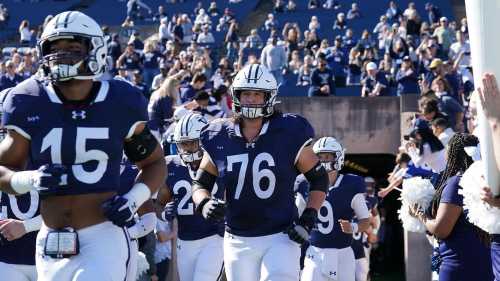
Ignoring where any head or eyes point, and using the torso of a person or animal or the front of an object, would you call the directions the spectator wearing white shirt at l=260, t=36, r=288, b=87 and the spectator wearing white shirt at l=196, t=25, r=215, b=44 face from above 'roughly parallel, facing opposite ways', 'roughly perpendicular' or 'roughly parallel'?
roughly parallel, facing opposite ways

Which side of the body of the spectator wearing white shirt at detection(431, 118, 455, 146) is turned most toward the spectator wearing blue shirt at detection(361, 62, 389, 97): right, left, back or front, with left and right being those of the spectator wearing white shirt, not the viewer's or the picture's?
right

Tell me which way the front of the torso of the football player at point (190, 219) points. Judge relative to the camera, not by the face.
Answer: toward the camera

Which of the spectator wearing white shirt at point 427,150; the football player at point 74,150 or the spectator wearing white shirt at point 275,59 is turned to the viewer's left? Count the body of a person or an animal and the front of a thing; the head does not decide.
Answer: the spectator wearing white shirt at point 427,150

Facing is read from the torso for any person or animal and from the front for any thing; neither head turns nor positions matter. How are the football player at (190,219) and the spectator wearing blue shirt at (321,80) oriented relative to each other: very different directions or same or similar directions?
same or similar directions

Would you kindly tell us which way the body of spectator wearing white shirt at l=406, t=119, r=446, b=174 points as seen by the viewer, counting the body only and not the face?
to the viewer's left

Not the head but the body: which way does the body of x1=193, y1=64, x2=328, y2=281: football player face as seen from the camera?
toward the camera

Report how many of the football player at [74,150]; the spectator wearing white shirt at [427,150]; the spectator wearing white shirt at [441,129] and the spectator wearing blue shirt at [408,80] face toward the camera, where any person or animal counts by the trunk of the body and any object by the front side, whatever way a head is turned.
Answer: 2

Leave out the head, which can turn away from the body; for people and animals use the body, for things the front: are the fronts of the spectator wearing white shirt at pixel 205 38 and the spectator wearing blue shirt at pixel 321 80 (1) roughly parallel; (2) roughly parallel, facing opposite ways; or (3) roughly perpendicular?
roughly parallel

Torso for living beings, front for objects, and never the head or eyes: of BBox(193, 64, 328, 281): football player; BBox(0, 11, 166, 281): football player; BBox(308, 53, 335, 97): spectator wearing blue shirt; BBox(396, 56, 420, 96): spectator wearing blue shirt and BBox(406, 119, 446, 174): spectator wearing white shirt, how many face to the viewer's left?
1

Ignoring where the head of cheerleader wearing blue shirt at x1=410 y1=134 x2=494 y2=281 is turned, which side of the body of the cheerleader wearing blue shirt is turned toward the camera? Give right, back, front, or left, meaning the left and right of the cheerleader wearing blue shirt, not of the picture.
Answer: left
